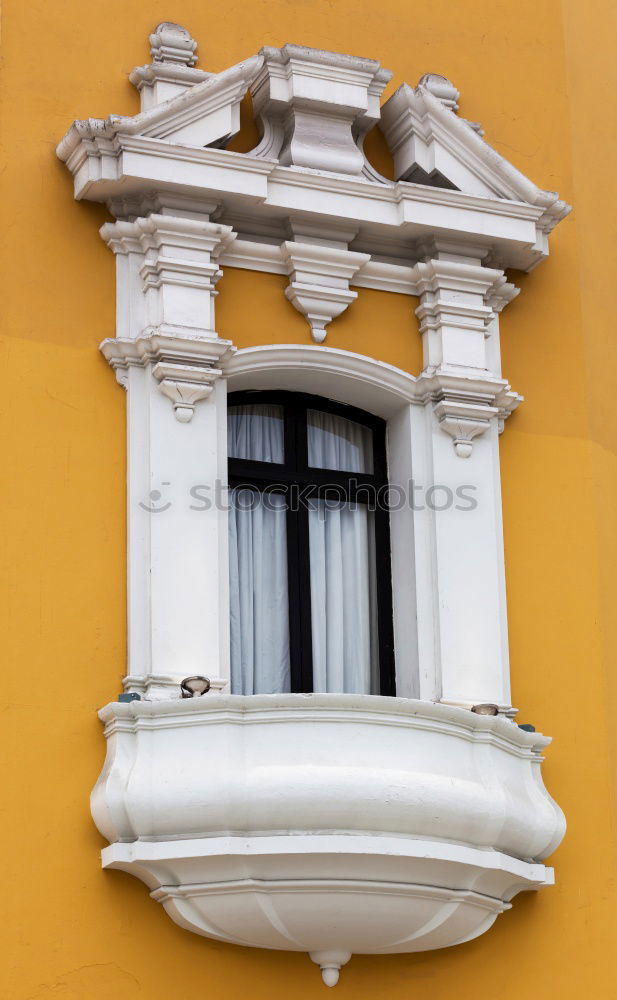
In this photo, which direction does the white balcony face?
toward the camera
